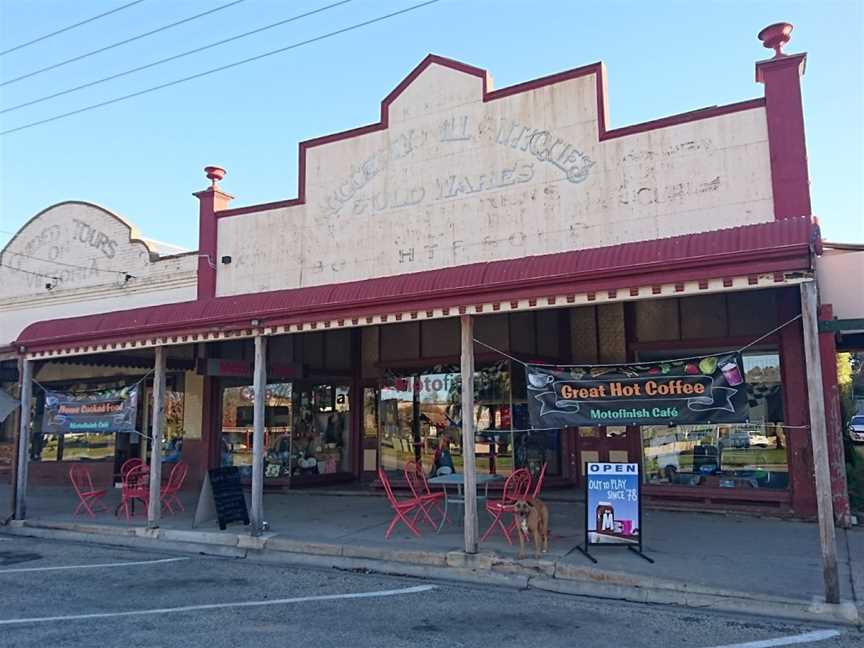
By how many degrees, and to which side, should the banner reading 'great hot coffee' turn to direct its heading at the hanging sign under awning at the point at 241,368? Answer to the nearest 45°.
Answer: approximately 135° to its right

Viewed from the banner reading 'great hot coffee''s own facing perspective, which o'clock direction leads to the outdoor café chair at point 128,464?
The outdoor café chair is roughly at 4 o'clock from the banner reading 'great hot coffee'.

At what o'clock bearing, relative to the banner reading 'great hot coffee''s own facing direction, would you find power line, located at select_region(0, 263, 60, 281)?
The power line is roughly at 4 o'clock from the banner reading 'great hot coffee'.

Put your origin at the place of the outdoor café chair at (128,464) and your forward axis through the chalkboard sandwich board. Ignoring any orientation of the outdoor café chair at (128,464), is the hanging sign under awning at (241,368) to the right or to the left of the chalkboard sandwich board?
left

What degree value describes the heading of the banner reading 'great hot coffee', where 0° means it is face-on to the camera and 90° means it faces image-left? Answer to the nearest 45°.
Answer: approximately 0°

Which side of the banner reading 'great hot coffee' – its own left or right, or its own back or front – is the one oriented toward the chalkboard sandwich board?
right

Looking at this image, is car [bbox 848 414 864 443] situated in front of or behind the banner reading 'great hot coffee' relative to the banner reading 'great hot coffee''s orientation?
behind

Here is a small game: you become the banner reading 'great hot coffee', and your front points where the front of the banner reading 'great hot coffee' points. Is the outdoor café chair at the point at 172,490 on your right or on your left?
on your right

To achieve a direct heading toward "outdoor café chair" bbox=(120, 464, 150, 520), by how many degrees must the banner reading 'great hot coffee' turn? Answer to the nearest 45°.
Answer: approximately 90° to its right
